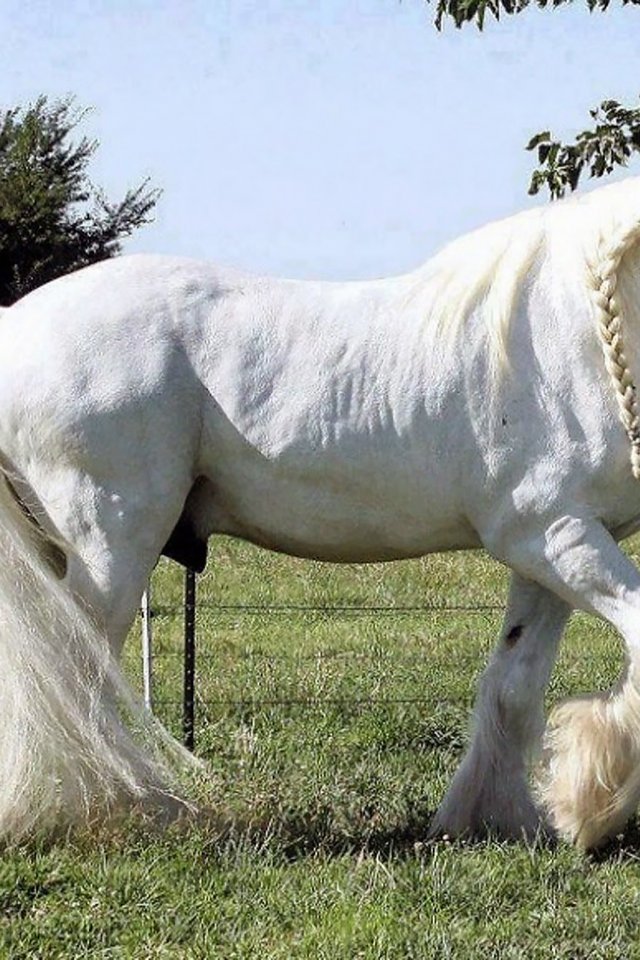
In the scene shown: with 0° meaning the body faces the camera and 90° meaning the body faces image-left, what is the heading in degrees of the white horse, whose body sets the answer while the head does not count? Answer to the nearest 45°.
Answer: approximately 270°

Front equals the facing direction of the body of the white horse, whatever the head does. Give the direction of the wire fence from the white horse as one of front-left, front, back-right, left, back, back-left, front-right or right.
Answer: left
